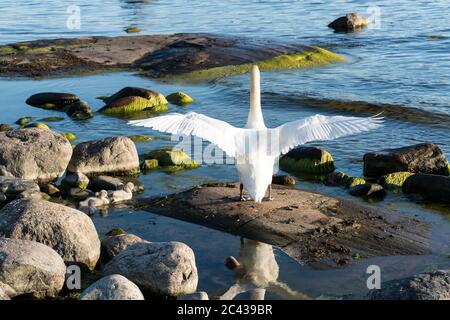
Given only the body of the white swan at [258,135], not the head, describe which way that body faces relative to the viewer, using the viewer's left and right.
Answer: facing away from the viewer

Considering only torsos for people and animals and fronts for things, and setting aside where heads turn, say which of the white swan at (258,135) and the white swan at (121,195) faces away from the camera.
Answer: the white swan at (258,135)

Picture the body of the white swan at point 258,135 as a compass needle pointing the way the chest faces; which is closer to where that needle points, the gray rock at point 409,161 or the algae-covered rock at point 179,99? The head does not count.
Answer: the algae-covered rock

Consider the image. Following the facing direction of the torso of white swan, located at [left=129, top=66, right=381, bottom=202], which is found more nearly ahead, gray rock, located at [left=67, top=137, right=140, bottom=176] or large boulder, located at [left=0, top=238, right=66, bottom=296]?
the gray rock

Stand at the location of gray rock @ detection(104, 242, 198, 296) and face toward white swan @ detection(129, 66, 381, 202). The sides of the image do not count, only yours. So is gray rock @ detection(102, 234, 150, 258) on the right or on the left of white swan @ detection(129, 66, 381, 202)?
left

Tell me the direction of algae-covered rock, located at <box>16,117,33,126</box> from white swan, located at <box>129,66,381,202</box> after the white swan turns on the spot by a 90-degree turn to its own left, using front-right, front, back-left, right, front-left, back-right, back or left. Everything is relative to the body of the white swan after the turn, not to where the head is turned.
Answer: front-right

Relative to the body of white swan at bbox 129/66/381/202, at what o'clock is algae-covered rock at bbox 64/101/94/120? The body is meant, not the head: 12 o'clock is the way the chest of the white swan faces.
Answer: The algae-covered rock is roughly at 11 o'clock from the white swan.
